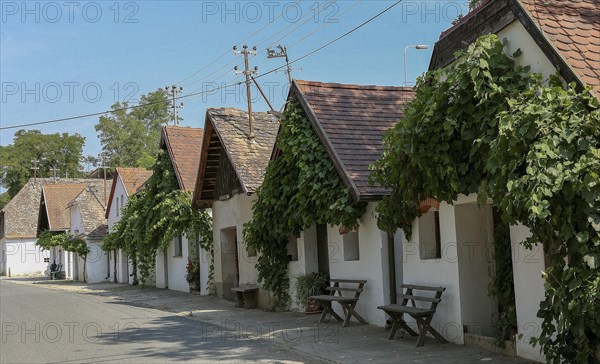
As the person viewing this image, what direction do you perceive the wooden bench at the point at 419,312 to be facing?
facing the viewer and to the left of the viewer

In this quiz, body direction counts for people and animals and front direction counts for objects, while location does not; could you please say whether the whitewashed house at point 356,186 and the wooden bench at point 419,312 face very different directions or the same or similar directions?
same or similar directions

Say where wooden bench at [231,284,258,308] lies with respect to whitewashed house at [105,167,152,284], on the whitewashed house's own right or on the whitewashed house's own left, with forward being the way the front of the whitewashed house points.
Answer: on the whitewashed house's own left

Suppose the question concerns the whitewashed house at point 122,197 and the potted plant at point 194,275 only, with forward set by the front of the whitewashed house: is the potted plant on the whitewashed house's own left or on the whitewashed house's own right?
on the whitewashed house's own left

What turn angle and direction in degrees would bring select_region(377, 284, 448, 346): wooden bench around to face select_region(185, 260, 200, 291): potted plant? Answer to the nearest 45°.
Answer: approximately 90° to its right

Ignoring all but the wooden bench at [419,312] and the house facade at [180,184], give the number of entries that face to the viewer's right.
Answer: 0

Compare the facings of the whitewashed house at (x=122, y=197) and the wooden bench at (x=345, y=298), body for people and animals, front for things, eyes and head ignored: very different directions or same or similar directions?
same or similar directions

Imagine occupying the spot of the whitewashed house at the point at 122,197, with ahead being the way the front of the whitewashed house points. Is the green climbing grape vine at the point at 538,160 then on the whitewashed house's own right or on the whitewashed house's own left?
on the whitewashed house's own left

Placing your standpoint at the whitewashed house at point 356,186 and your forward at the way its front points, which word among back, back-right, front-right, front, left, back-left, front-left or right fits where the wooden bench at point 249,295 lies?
right

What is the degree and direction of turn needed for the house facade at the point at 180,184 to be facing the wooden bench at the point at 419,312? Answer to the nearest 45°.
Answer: approximately 45° to its left

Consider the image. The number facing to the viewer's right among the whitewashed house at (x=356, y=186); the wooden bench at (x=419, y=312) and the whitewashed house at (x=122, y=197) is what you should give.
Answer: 0

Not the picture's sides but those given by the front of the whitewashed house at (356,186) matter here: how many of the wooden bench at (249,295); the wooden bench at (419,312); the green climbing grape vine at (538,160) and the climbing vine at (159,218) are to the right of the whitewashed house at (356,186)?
2

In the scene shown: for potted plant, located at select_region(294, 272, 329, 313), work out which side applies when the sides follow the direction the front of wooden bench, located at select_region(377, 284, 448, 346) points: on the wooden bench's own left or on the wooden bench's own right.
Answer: on the wooden bench's own right

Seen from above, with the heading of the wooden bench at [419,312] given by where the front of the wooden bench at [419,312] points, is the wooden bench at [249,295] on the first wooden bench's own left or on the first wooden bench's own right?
on the first wooden bench's own right

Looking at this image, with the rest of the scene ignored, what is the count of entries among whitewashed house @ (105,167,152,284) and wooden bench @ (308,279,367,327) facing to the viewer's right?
0

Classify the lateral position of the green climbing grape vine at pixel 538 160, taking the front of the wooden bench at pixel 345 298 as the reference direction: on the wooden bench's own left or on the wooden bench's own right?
on the wooden bench's own left

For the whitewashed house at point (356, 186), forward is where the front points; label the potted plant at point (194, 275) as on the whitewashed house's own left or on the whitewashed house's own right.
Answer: on the whitewashed house's own right
